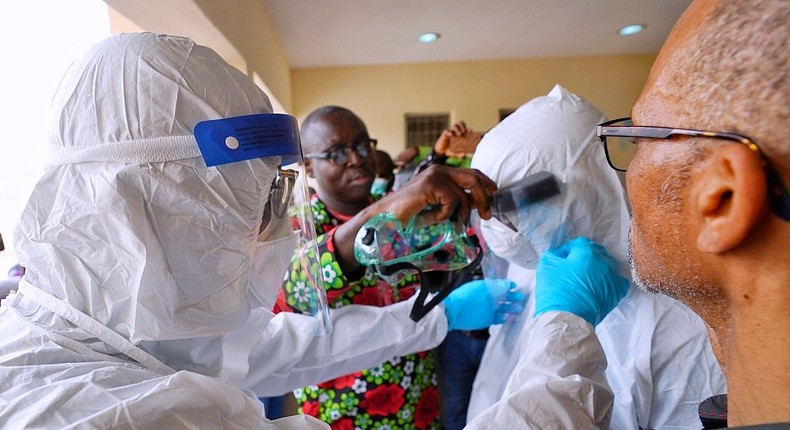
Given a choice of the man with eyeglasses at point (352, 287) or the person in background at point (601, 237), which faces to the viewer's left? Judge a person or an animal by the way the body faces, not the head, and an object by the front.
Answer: the person in background

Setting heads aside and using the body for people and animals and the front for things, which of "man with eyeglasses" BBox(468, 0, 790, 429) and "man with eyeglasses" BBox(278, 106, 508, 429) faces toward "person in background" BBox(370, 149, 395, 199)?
"man with eyeglasses" BBox(468, 0, 790, 429)

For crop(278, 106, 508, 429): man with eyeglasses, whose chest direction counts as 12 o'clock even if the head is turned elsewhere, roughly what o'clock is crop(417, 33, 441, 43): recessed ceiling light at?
The recessed ceiling light is roughly at 8 o'clock from the man with eyeglasses.

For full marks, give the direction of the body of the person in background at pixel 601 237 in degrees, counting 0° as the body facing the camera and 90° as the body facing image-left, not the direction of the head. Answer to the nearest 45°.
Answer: approximately 90°

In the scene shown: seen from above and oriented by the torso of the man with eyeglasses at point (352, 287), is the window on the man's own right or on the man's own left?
on the man's own left

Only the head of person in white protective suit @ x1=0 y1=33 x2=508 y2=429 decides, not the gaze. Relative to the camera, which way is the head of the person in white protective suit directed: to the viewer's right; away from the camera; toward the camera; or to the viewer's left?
to the viewer's right

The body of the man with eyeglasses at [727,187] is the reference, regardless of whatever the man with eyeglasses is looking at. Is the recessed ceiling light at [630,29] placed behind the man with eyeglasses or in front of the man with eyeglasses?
in front

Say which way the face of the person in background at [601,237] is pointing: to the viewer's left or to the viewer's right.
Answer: to the viewer's left

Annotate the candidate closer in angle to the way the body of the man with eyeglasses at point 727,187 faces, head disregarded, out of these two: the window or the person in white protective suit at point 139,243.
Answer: the window

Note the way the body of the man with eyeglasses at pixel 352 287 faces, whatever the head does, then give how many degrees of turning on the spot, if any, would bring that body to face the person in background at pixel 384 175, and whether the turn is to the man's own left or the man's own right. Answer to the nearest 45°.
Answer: approximately 135° to the man's own left

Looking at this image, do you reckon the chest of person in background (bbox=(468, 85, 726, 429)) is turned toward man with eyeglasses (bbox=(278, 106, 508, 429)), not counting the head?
yes

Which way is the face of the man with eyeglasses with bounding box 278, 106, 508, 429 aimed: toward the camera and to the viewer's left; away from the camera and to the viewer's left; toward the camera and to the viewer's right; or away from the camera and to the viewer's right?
toward the camera and to the viewer's right

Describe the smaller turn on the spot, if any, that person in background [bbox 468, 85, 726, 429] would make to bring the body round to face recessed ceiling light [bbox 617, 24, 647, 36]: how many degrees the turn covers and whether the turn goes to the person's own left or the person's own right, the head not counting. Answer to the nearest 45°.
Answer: approximately 90° to the person's own right

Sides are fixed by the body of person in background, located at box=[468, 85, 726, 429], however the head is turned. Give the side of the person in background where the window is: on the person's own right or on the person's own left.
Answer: on the person's own right

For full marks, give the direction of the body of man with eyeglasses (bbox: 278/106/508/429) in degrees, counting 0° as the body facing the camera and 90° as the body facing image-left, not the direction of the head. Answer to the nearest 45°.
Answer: approximately 315°
